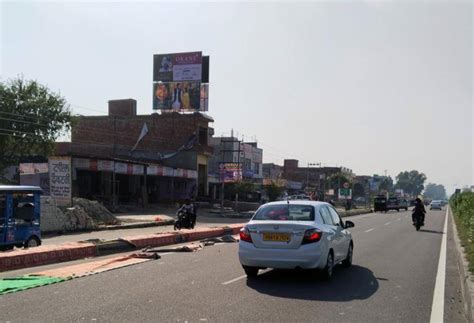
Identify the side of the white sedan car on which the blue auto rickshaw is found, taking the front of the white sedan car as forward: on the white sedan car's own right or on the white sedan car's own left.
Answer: on the white sedan car's own left

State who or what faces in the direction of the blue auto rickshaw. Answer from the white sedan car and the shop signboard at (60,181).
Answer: the shop signboard

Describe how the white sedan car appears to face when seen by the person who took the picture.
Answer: facing away from the viewer and to the right of the viewer

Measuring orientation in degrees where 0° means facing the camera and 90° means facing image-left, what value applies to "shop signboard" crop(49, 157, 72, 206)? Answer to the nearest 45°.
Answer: approximately 0°

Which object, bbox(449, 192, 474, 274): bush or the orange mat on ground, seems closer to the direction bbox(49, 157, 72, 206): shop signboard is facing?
the orange mat on ground

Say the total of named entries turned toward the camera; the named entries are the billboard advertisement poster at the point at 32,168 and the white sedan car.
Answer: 1

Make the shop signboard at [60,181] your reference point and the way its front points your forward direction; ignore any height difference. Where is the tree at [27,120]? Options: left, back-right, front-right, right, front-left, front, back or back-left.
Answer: back

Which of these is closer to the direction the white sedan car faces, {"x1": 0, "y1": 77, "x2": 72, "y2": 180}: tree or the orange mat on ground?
the tree

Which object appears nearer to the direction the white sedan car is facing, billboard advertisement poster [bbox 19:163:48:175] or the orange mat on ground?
the billboard advertisement poster

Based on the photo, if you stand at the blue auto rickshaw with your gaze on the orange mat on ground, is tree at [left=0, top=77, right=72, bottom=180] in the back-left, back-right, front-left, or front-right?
back-left

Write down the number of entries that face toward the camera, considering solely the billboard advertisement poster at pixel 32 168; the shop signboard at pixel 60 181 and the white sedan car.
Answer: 2

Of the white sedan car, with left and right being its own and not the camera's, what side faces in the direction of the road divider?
left
